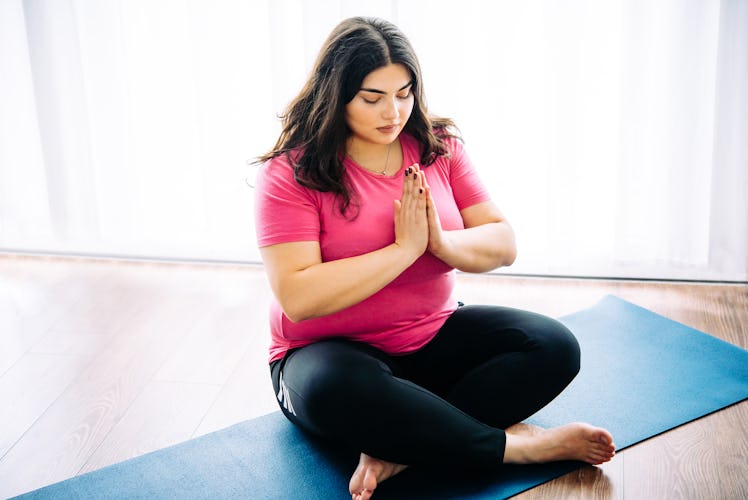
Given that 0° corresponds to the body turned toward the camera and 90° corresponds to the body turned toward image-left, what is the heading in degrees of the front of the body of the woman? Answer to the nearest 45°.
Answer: approximately 315°
